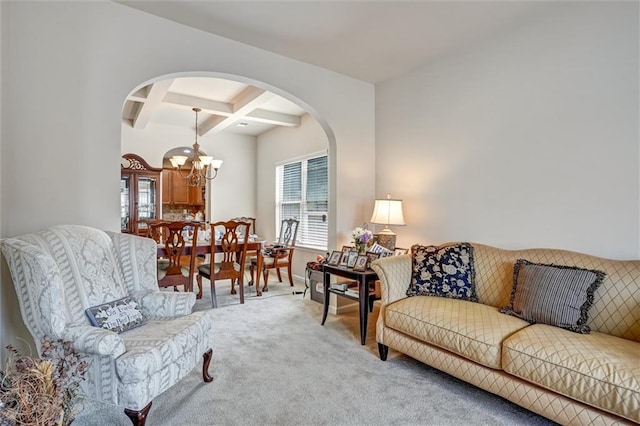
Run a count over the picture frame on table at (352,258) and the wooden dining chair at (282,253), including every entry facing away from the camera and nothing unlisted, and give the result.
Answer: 0

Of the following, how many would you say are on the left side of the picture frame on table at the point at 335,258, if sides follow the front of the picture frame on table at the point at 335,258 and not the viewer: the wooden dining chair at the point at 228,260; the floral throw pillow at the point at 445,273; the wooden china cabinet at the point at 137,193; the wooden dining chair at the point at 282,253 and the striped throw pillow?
2

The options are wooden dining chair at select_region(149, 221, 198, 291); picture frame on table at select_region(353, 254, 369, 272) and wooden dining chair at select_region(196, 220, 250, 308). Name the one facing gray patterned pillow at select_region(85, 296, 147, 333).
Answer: the picture frame on table

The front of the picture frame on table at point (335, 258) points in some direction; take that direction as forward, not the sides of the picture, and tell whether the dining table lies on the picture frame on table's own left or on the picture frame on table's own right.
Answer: on the picture frame on table's own right

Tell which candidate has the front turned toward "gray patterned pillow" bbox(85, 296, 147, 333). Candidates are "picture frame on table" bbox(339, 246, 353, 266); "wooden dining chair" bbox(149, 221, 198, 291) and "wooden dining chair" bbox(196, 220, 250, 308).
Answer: the picture frame on table

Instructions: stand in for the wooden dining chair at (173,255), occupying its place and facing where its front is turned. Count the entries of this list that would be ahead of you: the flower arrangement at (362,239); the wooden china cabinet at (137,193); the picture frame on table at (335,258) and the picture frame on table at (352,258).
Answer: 1

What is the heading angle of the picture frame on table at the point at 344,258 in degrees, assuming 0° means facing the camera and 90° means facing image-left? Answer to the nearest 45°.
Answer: approximately 45°

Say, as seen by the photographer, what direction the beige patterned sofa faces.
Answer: facing the viewer and to the left of the viewer

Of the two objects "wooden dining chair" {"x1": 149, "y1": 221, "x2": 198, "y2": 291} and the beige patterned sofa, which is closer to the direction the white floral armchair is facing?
the beige patterned sofa

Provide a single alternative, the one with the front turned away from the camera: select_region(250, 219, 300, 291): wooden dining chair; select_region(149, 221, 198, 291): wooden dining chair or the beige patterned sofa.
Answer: select_region(149, 221, 198, 291): wooden dining chair

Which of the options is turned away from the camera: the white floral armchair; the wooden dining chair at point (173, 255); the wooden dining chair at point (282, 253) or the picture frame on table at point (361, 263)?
the wooden dining chair at point (173, 255)

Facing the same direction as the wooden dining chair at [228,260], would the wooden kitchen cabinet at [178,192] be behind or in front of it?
in front

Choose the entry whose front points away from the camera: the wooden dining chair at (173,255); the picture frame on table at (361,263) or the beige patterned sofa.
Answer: the wooden dining chair

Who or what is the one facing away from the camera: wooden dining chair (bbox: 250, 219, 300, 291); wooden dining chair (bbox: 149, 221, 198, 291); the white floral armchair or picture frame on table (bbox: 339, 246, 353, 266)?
wooden dining chair (bbox: 149, 221, 198, 291)
